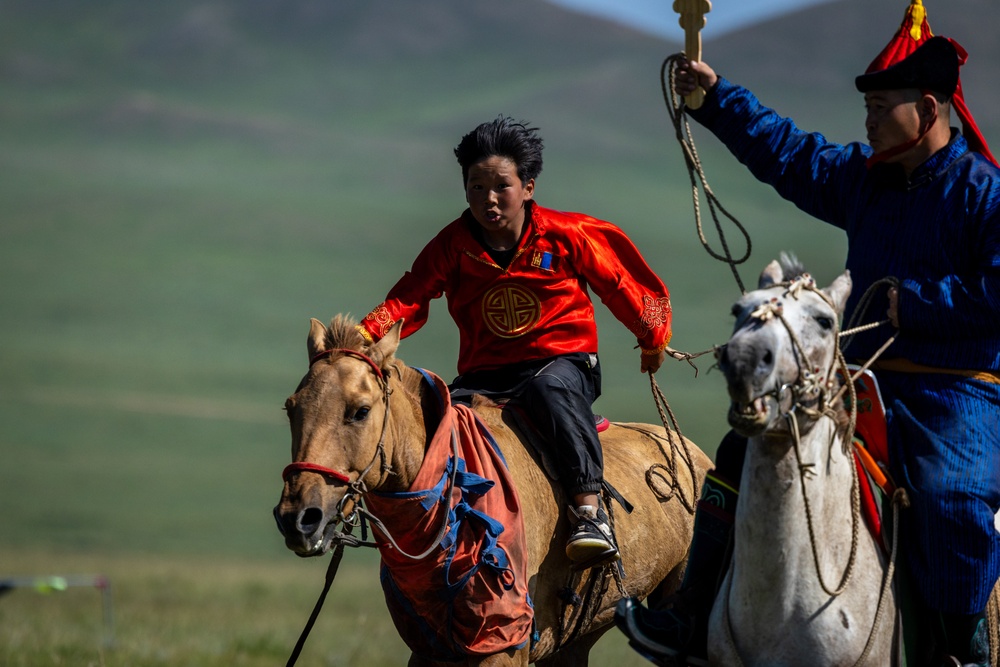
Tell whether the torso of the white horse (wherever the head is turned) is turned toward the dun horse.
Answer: no

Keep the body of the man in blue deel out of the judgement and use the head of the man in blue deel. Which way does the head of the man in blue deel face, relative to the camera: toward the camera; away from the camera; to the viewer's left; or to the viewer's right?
to the viewer's left

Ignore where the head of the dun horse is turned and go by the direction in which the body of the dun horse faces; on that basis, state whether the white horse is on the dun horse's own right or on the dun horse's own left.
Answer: on the dun horse's own left

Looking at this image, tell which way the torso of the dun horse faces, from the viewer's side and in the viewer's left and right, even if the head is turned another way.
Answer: facing the viewer and to the left of the viewer

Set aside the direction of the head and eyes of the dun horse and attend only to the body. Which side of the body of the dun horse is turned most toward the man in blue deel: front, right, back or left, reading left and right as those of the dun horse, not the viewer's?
left

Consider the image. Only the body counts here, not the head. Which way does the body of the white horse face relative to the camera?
toward the camera

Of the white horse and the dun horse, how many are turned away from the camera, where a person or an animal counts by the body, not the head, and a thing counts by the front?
0
